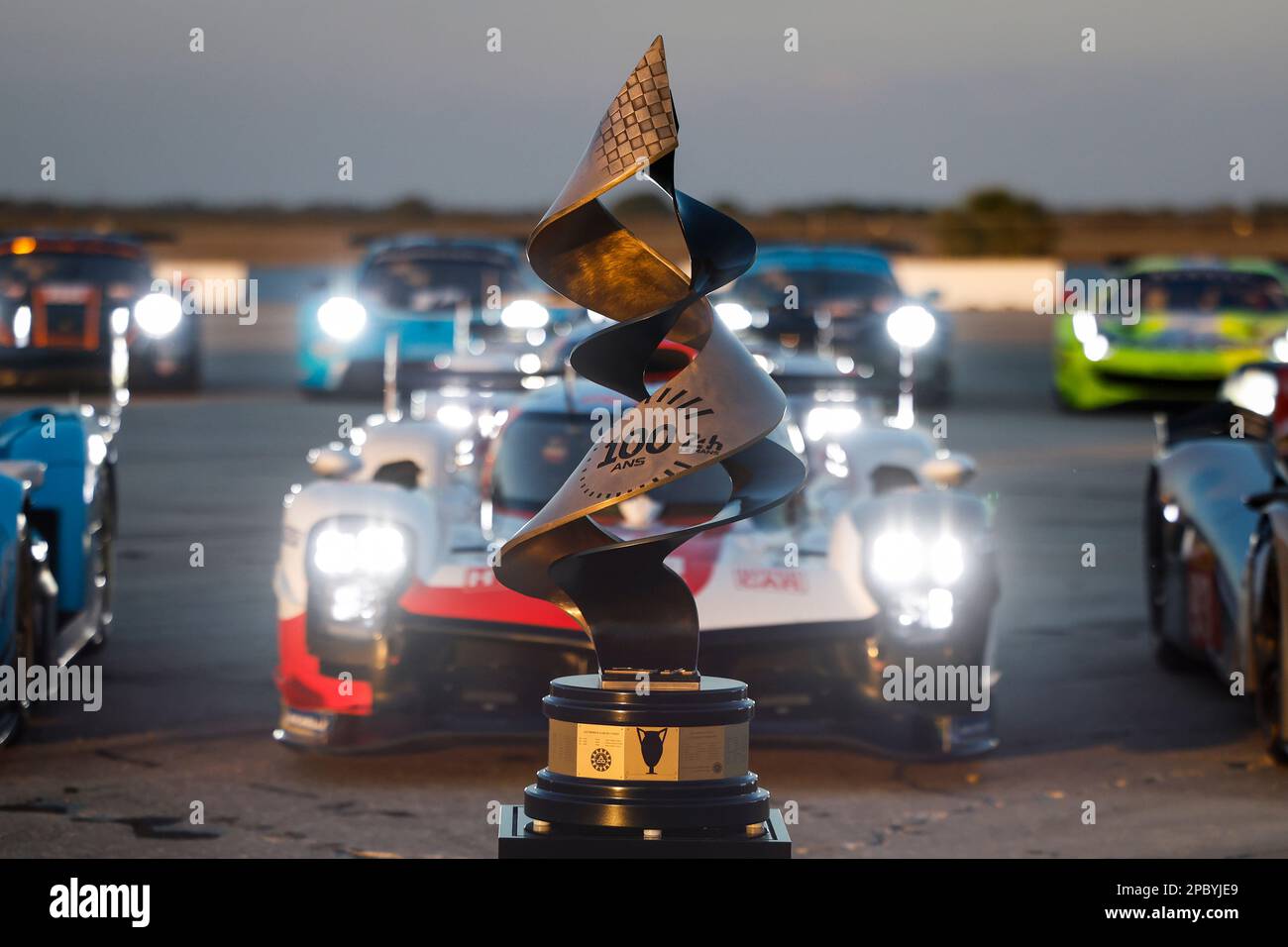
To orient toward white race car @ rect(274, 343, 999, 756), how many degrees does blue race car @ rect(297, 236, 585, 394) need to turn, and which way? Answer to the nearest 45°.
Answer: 0° — it already faces it

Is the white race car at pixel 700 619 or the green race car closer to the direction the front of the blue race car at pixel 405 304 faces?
the white race car

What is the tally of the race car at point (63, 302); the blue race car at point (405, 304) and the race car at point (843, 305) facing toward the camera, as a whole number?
3

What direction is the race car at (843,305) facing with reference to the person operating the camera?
facing the viewer

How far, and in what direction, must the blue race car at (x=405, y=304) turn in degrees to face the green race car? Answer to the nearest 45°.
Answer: approximately 90° to its left

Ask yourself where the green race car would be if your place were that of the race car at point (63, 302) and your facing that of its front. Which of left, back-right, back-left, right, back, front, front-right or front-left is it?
left

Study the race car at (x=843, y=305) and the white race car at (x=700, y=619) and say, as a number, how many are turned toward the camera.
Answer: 2

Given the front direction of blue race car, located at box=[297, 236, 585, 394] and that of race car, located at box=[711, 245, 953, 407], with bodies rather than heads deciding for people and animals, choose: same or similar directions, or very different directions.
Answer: same or similar directions

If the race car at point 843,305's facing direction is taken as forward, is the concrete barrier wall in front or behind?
behind

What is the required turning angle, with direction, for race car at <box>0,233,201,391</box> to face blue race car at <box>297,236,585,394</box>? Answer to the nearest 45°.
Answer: approximately 90° to its left

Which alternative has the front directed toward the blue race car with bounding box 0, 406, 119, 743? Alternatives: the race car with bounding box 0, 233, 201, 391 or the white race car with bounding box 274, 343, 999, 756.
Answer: the race car

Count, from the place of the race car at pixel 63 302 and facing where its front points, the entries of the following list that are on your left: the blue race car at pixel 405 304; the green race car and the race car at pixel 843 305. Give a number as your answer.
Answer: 3

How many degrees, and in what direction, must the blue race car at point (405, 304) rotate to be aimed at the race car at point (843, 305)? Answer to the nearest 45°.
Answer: approximately 90° to its left

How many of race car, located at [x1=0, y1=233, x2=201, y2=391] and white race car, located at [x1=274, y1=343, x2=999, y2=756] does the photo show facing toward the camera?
2

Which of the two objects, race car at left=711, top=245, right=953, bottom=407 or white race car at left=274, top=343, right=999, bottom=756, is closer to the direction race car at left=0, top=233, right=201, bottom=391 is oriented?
the white race car

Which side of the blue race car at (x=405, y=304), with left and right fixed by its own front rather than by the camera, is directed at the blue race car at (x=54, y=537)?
front

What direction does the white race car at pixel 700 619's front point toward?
toward the camera

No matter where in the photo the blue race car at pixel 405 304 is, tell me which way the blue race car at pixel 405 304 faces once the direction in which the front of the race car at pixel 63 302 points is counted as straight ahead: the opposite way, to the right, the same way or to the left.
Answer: the same way

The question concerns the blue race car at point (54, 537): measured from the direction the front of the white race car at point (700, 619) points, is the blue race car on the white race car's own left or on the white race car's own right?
on the white race car's own right
